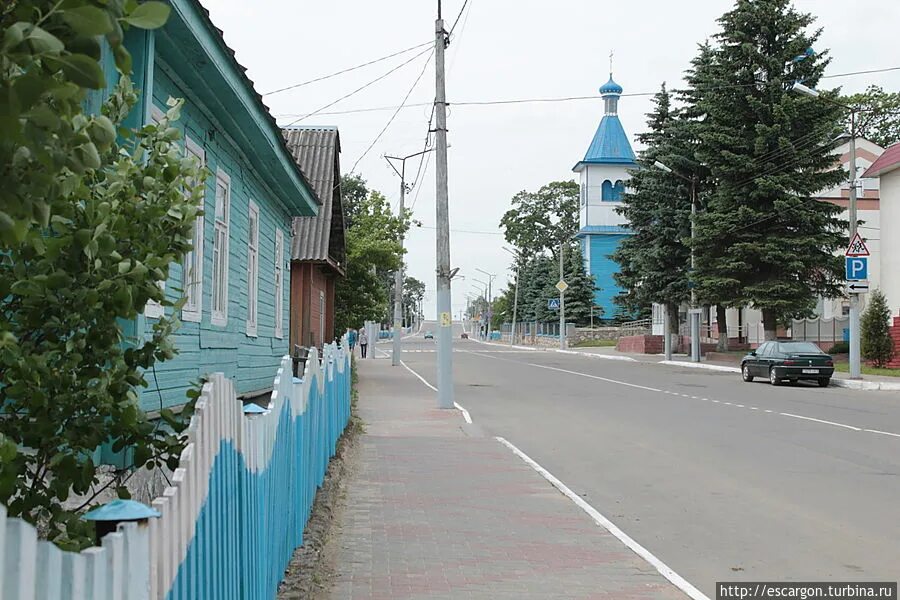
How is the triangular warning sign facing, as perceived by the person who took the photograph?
facing the viewer

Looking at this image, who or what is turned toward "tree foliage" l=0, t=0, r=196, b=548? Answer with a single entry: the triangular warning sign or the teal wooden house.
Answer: the triangular warning sign

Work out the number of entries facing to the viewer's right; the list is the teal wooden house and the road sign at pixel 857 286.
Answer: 1

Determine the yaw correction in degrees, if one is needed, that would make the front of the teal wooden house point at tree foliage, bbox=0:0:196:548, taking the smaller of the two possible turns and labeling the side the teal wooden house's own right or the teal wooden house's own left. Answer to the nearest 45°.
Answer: approximately 90° to the teal wooden house's own right

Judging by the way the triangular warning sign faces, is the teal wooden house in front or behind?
in front

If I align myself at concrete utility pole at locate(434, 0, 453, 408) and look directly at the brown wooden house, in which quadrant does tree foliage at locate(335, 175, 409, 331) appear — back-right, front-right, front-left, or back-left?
front-right

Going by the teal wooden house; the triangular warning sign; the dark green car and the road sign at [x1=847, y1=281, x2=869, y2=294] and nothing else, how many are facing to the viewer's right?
1

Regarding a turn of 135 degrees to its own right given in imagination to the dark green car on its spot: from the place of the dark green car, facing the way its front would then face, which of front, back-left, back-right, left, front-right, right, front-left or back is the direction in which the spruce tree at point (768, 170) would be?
left

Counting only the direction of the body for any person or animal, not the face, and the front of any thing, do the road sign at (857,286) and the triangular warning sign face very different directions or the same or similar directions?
same or similar directions

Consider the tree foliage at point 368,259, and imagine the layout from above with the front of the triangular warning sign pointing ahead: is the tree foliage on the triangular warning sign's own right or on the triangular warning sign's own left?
on the triangular warning sign's own right

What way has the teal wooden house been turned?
to the viewer's right

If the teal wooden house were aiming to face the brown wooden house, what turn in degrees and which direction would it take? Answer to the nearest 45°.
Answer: approximately 90° to its left

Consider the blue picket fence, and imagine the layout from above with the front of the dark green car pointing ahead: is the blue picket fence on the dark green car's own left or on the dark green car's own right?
on the dark green car's own left

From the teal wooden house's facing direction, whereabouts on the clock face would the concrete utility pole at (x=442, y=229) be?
The concrete utility pole is roughly at 10 o'clock from the teal wooden house.
